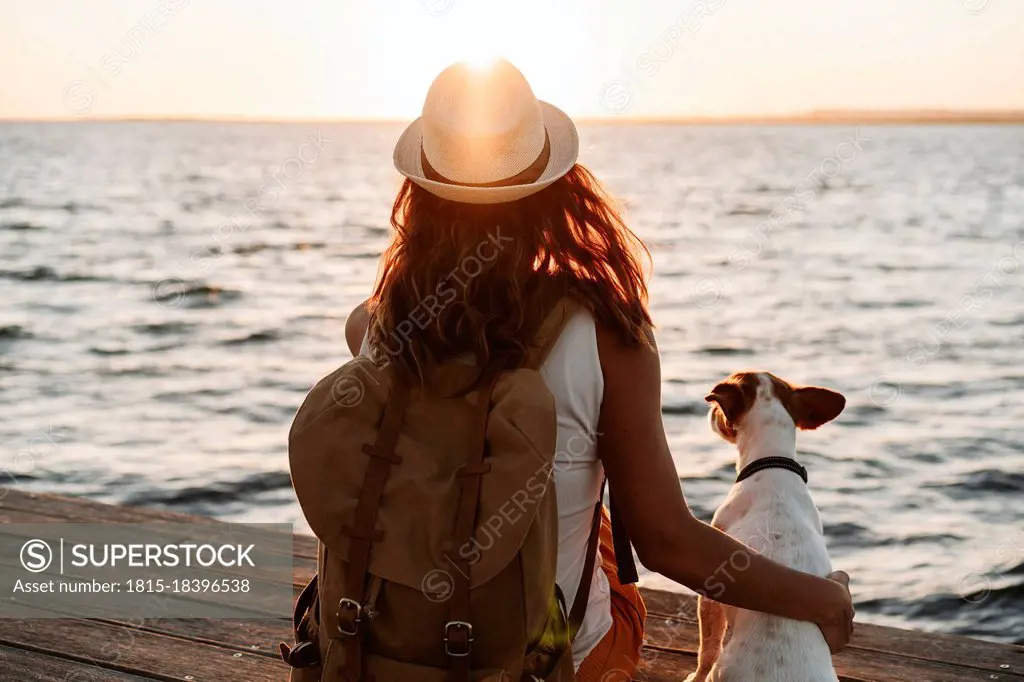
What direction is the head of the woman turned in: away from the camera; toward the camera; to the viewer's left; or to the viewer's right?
away from the camera

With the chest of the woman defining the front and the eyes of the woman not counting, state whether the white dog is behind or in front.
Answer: in front

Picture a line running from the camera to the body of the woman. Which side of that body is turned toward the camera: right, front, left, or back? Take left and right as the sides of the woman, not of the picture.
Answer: back
